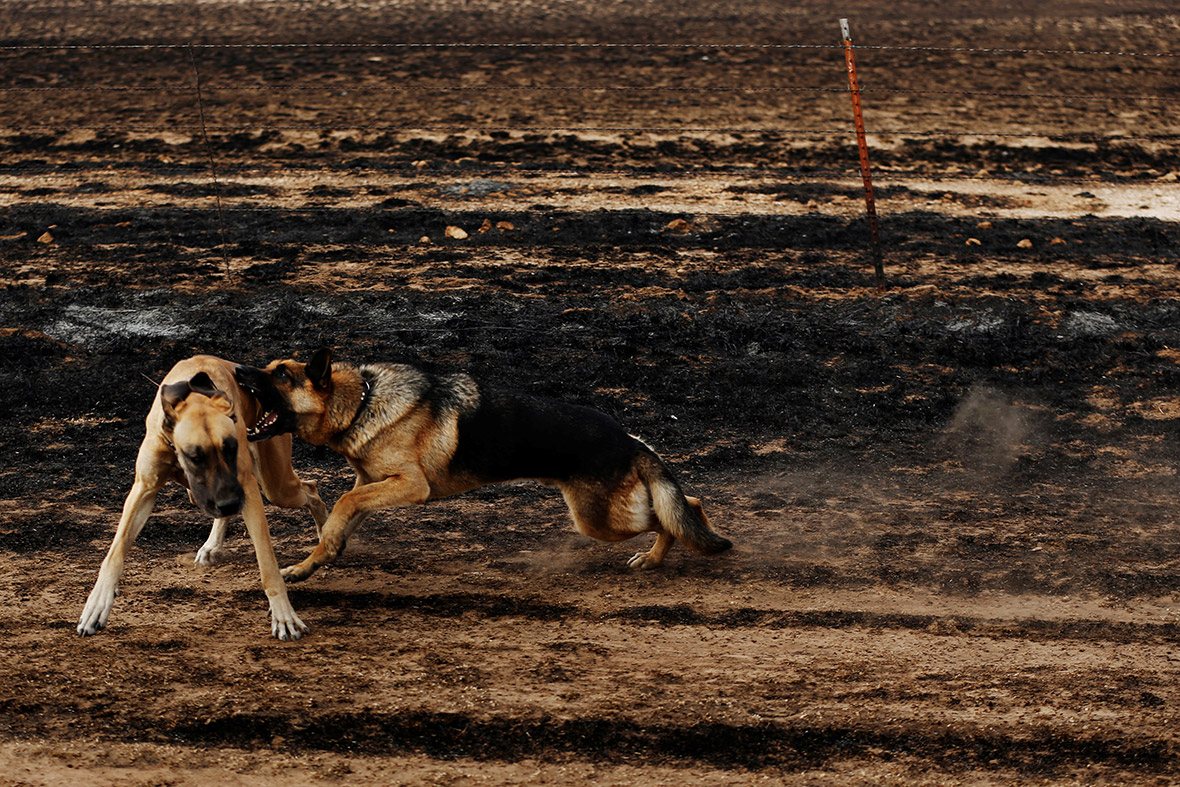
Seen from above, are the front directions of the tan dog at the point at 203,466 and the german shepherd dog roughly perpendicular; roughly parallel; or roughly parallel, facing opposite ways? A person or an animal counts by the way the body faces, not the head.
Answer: roughly perpendicular

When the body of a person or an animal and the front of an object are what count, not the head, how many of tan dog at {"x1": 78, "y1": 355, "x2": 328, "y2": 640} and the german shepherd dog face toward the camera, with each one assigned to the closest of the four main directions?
1

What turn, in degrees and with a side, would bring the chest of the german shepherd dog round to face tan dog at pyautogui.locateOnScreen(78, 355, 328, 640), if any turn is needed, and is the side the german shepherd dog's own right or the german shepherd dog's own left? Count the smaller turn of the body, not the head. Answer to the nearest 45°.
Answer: approximately 45° to the german shepherd dog's own left

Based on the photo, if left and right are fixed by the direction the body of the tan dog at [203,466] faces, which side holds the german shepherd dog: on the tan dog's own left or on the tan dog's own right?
on the tan dog's own left

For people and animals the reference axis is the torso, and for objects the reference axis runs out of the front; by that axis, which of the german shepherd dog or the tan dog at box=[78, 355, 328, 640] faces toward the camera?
the tan dog

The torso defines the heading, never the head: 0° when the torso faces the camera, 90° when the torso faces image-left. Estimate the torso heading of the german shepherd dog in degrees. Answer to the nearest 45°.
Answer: approximately 90°

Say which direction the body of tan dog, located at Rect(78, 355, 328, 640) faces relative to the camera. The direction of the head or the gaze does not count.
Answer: toward the camera
